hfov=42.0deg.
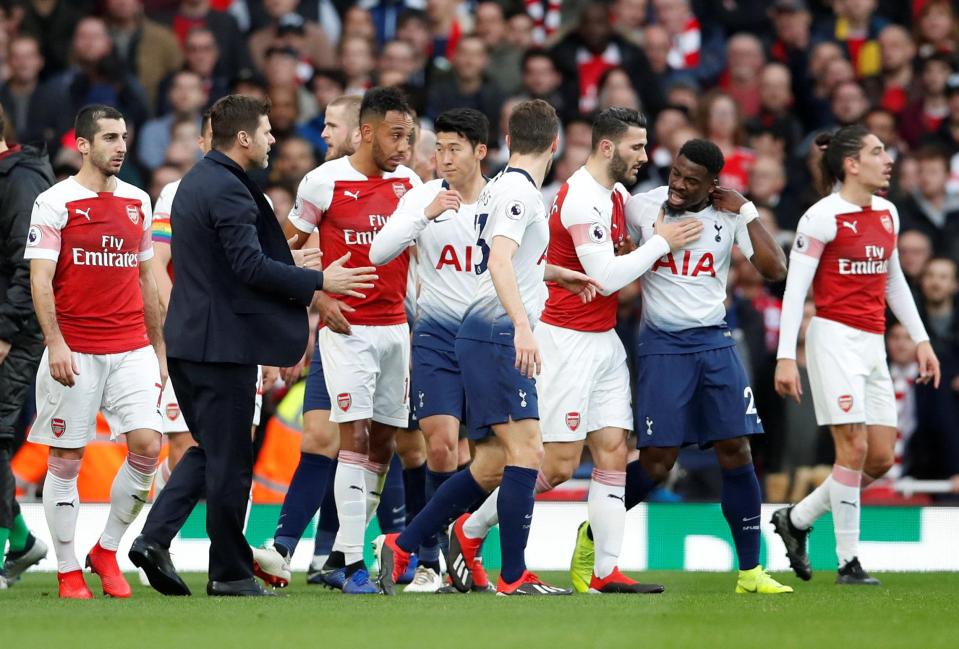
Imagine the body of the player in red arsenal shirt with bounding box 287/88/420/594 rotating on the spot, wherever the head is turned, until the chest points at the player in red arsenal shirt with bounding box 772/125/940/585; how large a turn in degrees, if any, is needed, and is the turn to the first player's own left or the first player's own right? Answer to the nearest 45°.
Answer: approximately 45° to the first player's own left

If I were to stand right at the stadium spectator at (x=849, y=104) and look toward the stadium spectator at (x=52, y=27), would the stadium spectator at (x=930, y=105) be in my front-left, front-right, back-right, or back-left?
back-right

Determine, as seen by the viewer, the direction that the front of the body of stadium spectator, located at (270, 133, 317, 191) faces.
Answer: toward the camera

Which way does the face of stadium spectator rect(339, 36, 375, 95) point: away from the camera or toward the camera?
toward the camera

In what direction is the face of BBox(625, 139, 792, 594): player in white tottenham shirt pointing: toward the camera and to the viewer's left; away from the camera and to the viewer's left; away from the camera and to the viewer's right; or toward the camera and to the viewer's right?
toward the camera and to the viewer's left

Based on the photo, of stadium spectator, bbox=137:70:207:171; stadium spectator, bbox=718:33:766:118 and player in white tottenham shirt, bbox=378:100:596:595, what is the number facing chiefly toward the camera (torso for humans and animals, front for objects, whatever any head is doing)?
2

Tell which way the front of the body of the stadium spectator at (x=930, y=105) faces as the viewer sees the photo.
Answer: toward the camera

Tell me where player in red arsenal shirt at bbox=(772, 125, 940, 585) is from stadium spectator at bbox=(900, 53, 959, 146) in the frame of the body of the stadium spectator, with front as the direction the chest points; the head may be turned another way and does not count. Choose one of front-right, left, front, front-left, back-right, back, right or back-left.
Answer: front

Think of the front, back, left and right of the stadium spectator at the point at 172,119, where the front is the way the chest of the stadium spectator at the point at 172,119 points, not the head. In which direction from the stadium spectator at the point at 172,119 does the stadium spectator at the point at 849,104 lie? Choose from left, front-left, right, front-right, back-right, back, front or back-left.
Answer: left

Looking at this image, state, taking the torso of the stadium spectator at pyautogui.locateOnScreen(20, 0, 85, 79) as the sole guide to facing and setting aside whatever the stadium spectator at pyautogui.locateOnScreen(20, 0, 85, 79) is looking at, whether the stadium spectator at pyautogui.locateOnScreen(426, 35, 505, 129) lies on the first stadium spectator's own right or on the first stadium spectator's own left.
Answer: on the first stadium spectator's own left

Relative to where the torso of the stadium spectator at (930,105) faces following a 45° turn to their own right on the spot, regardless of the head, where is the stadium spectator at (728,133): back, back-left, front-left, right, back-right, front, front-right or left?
front

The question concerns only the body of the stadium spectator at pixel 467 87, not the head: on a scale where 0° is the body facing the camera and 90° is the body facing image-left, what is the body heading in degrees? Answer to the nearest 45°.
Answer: approximately 0°

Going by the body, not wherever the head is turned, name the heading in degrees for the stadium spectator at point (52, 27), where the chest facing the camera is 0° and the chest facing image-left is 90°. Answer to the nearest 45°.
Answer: approximately 0°

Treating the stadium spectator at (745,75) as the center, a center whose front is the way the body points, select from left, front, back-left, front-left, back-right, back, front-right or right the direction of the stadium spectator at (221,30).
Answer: right
